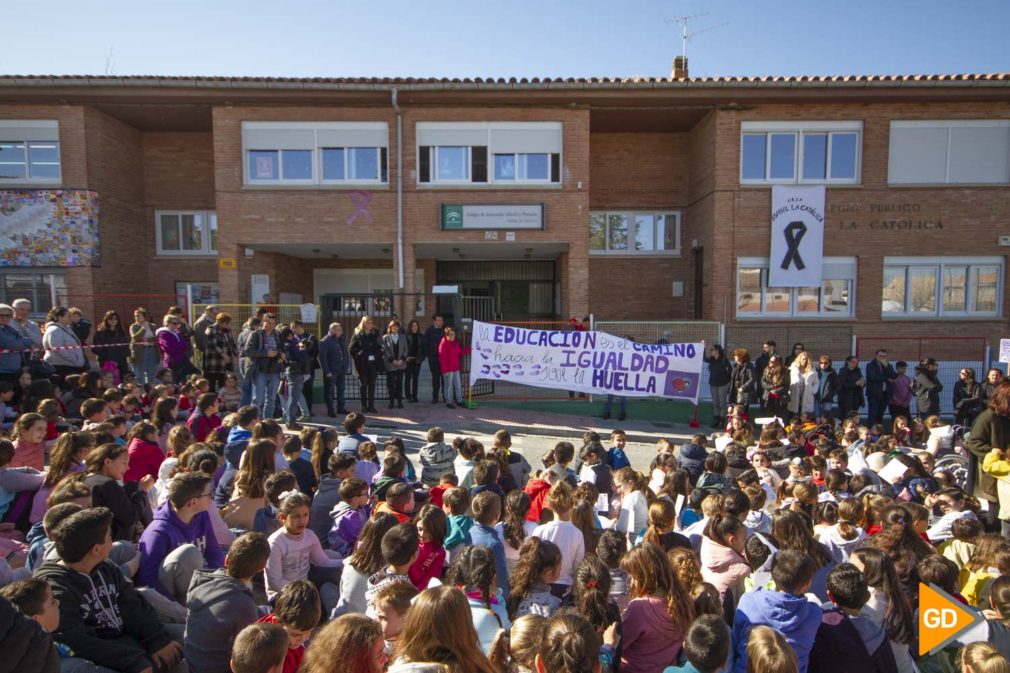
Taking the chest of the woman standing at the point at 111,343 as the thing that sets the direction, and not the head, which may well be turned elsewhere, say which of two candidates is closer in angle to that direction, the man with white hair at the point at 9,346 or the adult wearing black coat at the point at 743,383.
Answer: the adult wearing black coat

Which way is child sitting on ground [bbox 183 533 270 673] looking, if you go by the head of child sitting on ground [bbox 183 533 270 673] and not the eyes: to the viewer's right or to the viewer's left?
to the viewer's right

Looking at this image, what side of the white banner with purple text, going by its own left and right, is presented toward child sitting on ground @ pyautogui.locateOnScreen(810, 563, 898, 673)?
front

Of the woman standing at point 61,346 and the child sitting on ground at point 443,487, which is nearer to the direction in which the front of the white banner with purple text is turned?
the child sitting on ground

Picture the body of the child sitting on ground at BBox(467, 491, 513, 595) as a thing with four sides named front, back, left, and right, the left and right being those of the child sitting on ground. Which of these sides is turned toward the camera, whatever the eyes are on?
back

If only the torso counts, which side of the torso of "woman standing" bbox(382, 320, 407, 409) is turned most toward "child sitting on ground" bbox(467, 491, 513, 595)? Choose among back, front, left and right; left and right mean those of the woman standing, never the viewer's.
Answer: front

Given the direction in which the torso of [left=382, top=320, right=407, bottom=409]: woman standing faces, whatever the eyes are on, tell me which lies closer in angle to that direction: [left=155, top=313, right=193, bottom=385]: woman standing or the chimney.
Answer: the woman standing

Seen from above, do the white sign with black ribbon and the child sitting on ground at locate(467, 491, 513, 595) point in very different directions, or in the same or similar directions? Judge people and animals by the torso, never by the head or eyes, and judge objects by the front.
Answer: very different directions
